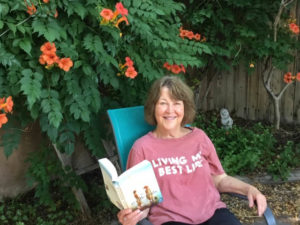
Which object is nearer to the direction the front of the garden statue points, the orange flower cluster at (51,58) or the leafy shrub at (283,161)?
the orange flower cluster

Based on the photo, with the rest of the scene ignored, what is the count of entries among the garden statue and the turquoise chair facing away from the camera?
0

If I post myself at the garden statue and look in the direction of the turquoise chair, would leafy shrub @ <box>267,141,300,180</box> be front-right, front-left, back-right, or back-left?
front-left

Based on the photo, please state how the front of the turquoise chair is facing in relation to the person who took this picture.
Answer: facing the viewer and to the right of the viewer

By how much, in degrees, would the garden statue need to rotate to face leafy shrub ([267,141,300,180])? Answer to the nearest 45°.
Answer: approximately 90° to its left

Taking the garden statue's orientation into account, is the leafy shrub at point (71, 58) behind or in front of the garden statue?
in front

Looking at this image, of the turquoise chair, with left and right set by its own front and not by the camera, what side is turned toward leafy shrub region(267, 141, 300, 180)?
left

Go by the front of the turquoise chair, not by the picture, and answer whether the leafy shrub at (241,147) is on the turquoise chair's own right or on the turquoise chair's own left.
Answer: on the turquoise chair's own left

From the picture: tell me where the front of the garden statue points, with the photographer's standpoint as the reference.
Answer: facing the viewer and to the left of the viewer
